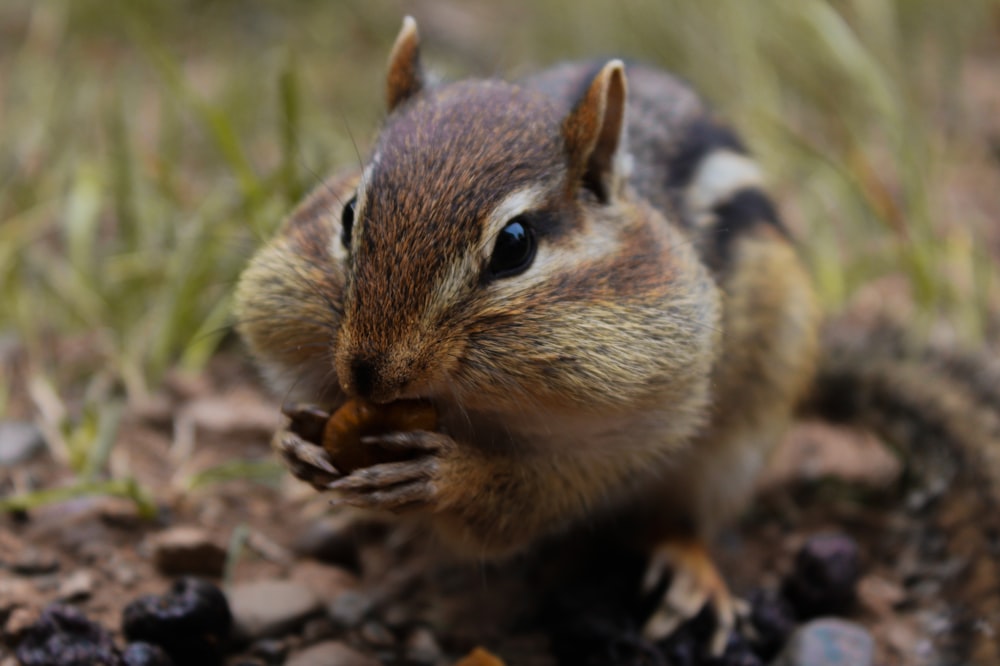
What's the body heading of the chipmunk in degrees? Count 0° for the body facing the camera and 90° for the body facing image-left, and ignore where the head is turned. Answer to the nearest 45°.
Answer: approximately 45°

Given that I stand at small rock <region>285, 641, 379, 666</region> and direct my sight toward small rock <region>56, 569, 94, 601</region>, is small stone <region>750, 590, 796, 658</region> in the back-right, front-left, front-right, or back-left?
back-right

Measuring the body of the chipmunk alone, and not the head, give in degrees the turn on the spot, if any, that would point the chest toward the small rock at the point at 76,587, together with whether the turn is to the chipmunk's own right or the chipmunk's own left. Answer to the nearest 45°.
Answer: approximately 45° to the chipmunk's own right

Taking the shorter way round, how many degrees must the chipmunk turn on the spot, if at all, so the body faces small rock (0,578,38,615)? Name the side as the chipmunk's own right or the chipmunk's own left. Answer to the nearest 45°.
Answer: approximately 45° to the chipmunk's own right

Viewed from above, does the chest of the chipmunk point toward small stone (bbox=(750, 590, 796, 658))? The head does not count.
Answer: no

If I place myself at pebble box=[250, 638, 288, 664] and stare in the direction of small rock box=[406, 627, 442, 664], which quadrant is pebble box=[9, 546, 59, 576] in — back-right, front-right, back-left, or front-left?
back-left
